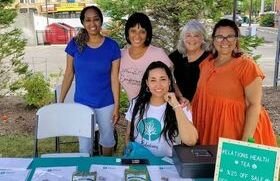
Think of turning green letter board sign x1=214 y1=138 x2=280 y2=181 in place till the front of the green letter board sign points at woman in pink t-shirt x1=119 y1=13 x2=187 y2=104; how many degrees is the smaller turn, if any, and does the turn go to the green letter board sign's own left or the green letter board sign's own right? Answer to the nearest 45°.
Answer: approximately 135° to the green letter board sign's own right

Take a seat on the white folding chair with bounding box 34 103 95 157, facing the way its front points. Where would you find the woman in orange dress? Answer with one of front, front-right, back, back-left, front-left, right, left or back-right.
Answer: front-left

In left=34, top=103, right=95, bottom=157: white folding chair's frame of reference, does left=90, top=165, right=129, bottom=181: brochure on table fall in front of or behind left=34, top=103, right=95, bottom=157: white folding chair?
in front

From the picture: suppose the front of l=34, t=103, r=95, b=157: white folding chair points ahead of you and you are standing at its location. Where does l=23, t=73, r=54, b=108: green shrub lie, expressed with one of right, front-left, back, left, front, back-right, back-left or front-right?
back

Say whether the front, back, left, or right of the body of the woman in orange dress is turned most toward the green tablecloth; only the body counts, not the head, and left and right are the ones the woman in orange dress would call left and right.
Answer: front

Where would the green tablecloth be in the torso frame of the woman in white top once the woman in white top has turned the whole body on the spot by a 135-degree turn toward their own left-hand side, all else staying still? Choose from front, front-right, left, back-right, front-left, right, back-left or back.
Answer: back

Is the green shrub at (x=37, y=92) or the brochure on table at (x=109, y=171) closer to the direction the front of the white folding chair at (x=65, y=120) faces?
the brochure on table

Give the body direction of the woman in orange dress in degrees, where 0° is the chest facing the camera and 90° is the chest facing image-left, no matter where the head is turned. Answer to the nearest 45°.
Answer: approximately 45°

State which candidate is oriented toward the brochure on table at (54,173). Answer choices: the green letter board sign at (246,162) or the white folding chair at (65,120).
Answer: the white folding chair

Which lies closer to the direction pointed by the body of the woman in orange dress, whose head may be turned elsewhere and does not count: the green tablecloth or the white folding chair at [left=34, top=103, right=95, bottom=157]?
the green tablecloth

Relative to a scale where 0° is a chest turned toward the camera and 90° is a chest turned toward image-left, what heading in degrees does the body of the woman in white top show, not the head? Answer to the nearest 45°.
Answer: approximately 0°

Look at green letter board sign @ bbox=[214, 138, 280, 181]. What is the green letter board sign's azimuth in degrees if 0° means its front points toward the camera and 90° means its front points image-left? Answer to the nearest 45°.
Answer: approximately 0°
